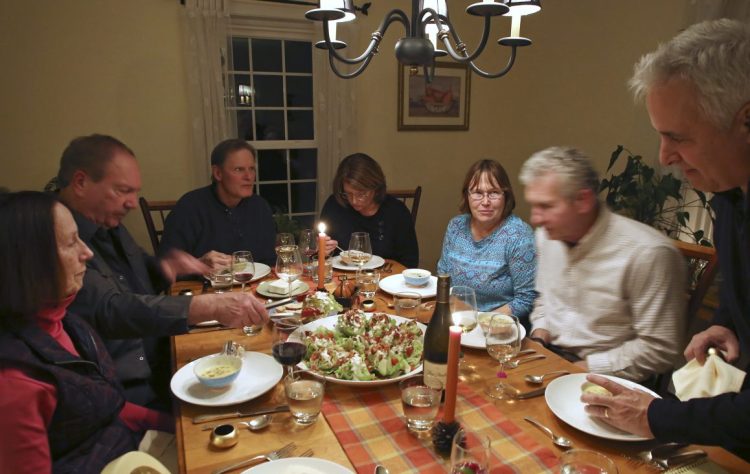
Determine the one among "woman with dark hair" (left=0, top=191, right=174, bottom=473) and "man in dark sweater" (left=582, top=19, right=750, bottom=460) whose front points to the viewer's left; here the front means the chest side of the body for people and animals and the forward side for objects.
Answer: the man in dark sweater

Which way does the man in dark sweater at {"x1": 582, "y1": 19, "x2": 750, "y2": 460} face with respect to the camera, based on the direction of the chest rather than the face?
to the viewer's left

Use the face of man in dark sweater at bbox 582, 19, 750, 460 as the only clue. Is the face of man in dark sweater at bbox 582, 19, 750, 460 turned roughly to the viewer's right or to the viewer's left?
to the viewer's left

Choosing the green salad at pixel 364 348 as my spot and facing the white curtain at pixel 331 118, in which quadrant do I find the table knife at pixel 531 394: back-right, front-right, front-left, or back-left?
back-right

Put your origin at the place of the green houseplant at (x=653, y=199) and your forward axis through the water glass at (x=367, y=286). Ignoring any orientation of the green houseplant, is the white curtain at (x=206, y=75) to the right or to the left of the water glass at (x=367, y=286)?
right

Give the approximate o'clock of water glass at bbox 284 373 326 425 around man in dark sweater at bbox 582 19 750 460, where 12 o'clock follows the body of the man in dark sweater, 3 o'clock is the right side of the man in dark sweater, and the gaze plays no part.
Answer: The water glass is roughly at 11 o'clock from the man in dark sweater.

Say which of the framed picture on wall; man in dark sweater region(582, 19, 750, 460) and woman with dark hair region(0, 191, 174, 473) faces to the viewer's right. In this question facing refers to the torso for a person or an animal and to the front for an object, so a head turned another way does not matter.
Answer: the woman with dark hair

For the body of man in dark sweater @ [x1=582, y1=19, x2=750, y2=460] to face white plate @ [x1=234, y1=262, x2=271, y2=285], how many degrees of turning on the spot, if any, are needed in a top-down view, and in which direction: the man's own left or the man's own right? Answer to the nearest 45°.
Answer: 0° — they already face it

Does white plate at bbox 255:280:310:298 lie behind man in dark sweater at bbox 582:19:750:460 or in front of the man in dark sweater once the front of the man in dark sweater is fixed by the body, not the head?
in front

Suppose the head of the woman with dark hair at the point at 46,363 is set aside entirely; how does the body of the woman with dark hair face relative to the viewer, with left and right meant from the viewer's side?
facing to the right of the viewer
